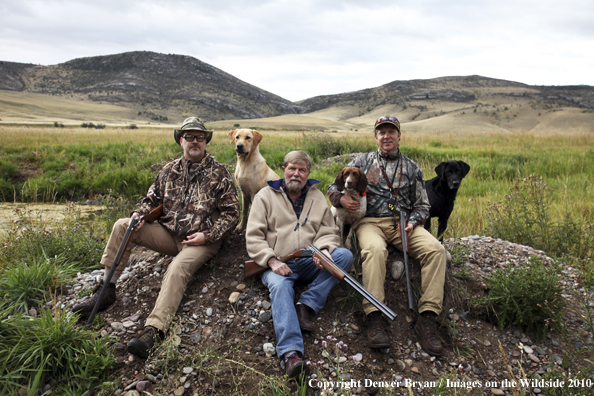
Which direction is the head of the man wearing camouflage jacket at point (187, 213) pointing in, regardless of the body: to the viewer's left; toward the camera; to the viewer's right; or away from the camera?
toward the camera

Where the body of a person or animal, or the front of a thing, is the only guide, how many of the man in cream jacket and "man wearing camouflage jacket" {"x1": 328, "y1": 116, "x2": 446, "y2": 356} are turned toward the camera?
2

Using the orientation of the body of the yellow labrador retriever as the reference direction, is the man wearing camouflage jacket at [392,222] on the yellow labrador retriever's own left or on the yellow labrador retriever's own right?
on the yellow labrador retriever's own left

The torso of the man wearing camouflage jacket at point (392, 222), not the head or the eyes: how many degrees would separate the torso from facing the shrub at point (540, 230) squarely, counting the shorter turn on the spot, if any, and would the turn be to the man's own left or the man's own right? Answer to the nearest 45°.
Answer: approximately 135° to the man's own left

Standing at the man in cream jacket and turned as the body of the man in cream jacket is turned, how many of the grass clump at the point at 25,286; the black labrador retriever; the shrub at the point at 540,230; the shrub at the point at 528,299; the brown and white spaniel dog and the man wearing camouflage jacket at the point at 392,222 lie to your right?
1

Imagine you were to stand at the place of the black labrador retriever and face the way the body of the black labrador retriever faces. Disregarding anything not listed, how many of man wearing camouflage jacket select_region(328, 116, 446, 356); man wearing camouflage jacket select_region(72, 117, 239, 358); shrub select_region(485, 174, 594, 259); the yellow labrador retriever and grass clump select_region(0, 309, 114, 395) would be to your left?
1

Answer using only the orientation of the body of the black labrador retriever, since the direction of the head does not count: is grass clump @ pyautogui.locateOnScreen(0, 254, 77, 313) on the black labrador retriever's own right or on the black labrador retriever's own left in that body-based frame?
on the black labrador retriever's own right

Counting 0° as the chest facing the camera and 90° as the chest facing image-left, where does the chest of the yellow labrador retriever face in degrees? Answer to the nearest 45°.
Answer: approximately 45°

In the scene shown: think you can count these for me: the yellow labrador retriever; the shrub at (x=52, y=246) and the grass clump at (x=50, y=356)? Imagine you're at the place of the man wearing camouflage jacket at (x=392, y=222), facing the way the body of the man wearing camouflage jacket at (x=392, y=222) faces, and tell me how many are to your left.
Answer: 0

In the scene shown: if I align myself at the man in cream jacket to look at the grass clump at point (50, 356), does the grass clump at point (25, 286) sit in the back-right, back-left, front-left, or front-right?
front-right

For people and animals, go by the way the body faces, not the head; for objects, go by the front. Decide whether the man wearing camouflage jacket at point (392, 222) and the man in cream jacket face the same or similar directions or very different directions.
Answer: same or similar directions

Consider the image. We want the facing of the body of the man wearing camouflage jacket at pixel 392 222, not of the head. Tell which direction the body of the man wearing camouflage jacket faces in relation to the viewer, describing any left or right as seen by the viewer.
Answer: facing the viewer

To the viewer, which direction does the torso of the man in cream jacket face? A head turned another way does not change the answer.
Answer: toward the camera

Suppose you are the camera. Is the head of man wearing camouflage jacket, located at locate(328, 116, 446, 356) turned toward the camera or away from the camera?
toward the camera

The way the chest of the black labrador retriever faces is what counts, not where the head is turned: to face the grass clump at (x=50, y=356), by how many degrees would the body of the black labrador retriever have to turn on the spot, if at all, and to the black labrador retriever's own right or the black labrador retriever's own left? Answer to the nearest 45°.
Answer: approximately 90° to the black labrador retriever's own right

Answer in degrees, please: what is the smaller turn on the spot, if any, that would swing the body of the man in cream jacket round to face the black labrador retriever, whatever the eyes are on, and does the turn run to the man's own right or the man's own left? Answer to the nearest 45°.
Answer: approximately 135° to the man's own left
